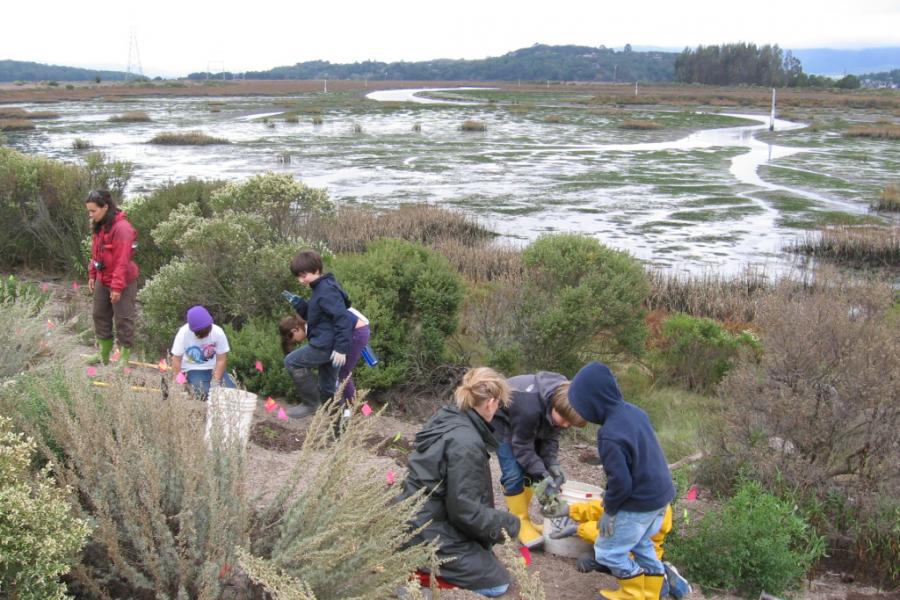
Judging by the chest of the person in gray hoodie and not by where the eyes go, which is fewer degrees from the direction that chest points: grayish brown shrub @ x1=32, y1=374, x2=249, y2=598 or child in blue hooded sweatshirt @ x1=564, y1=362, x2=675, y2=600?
the child in blue hooded sweatshirt

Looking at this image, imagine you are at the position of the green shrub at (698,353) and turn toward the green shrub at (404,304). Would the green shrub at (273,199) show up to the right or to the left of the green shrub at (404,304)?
right

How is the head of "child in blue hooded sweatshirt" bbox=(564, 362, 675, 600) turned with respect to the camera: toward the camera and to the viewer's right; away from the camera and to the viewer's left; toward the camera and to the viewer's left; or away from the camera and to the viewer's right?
away from the camera and to the viewer's left

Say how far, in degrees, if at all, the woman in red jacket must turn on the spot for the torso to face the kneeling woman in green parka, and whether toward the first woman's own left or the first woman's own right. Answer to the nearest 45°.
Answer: approximately 45° to the first woman's own left

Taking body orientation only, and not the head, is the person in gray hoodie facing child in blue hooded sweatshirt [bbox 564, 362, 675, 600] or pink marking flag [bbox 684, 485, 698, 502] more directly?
the child in blue hooded sweatshirt
